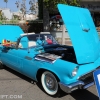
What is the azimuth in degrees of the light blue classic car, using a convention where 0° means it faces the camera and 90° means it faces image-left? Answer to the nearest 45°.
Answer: approximately 315°
